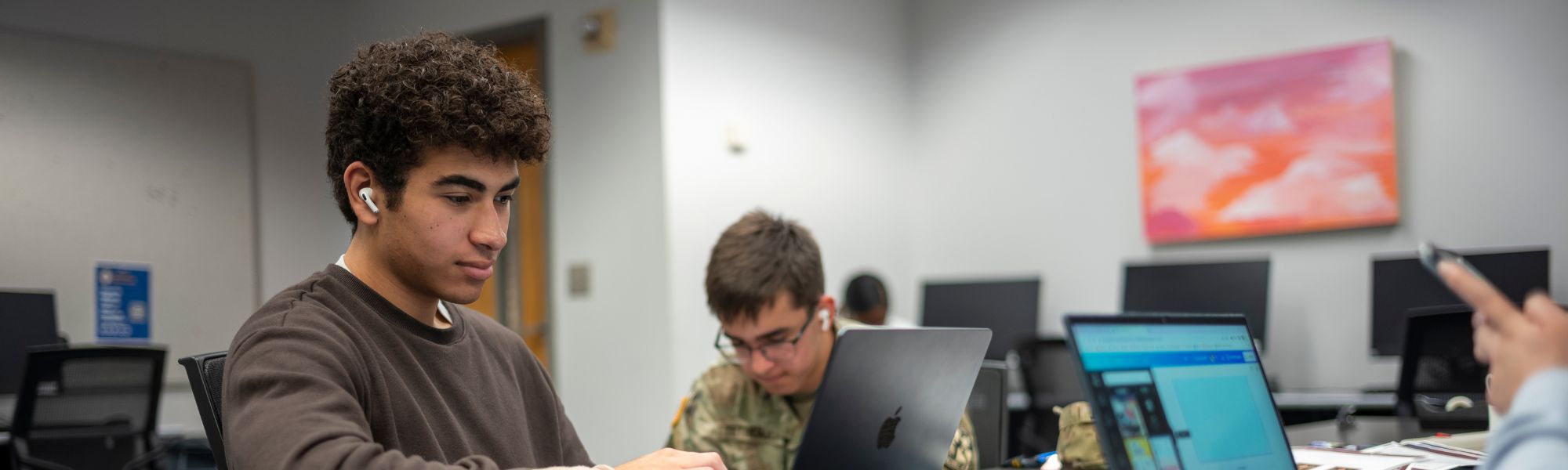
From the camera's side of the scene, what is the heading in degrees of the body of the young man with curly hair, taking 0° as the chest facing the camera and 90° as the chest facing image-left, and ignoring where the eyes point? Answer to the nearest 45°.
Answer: approximately 315°

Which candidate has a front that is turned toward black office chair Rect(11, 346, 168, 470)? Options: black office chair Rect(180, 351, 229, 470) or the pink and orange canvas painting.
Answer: the pink and orange canvas painting

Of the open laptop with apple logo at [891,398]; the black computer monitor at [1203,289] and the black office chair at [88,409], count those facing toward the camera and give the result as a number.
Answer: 1

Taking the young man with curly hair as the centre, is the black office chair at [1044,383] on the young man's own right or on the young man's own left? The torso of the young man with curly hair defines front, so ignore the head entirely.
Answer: on the young man's own left

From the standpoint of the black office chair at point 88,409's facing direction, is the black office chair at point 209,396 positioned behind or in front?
behind

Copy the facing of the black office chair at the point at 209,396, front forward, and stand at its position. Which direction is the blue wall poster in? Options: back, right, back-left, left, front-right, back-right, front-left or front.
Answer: back-left

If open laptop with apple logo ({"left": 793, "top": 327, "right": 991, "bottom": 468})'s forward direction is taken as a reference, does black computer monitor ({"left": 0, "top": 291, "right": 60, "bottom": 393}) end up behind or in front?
in front

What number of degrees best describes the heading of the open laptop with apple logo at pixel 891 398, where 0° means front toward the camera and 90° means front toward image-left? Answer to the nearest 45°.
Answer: approximately 135°

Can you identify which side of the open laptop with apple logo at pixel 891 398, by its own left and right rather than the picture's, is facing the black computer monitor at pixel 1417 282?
right

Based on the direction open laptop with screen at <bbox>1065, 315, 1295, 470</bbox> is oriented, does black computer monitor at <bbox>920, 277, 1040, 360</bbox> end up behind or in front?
behind

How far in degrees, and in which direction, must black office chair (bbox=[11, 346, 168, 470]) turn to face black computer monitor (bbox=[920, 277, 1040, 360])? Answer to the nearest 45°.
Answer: approximately 90° to its right

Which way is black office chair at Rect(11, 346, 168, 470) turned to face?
away from the camera

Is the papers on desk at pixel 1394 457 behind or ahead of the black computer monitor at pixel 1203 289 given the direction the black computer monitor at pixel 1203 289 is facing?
ahead

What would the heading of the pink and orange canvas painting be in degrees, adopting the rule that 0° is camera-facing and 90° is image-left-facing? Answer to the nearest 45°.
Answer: approximately 45°

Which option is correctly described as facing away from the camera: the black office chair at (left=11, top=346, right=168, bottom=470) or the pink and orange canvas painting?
the black office chair
